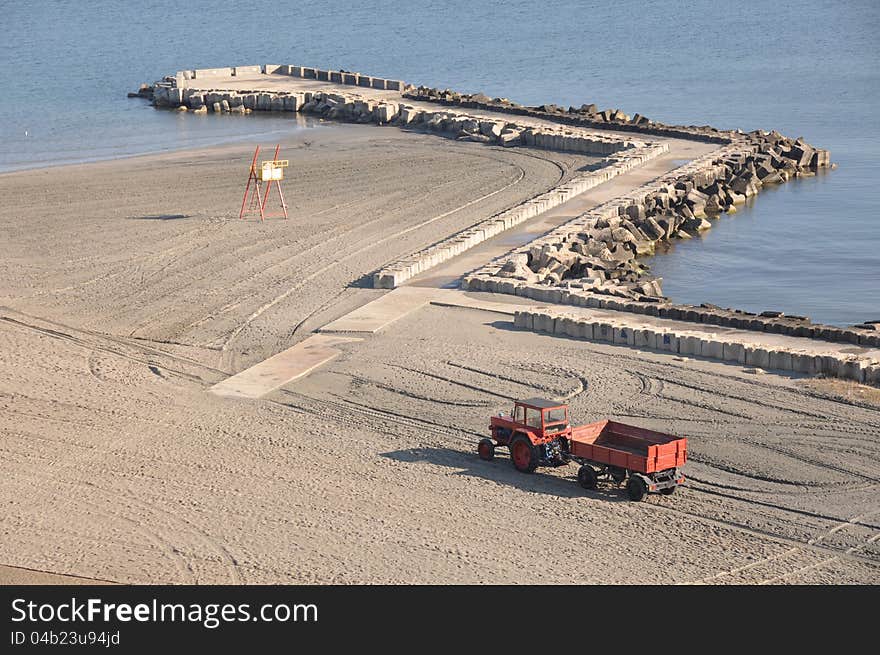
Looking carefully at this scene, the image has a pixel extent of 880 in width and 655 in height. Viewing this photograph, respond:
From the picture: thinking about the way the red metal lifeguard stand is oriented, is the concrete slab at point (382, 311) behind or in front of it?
behind

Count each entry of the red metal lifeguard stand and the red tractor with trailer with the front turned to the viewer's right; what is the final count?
0

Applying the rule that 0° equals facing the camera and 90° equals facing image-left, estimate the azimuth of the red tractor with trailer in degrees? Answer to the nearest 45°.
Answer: approximately 135°

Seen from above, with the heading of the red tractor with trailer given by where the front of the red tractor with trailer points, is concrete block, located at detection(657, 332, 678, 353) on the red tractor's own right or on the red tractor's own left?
on the red tractor's own right

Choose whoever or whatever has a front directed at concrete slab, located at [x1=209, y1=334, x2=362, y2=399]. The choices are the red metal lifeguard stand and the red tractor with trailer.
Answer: the red tractor with trailer

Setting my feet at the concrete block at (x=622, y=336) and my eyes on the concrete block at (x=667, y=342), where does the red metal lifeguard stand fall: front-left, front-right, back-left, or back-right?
back-left

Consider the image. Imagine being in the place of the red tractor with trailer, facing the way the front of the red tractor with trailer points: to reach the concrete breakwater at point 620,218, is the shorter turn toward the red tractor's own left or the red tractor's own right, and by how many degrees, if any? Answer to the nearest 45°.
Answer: approximately 45° to the red tractor's own right

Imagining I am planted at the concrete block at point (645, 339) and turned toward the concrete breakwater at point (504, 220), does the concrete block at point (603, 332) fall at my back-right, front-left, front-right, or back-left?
front-left

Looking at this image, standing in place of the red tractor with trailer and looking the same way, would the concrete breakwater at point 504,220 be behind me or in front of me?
in front

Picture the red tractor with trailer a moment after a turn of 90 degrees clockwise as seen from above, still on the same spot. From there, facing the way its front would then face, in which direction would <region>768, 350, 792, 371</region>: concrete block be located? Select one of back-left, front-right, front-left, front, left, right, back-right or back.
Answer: front

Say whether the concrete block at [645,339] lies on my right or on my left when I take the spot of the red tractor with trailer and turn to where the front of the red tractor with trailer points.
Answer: on my right

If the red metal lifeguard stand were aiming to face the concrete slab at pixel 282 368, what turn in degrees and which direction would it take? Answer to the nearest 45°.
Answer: approximately 135° to its left

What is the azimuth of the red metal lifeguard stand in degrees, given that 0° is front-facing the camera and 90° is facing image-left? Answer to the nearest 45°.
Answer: approximately 135°
